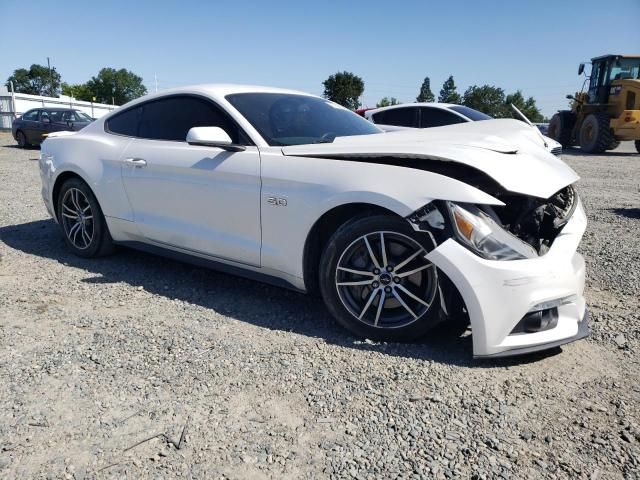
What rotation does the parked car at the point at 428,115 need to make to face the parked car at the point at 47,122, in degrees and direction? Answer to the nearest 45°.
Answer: approximately 135° to its right

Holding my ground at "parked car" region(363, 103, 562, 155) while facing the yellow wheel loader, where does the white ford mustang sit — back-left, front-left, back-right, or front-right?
back-right

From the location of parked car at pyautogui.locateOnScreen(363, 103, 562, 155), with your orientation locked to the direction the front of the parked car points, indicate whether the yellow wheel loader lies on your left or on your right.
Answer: on your left

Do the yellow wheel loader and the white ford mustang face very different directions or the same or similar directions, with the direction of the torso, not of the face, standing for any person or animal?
very different directions

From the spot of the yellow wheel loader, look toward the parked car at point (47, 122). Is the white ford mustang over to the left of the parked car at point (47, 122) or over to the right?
left

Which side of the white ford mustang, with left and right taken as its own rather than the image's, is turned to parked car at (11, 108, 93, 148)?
back

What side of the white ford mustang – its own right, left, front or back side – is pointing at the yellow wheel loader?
left

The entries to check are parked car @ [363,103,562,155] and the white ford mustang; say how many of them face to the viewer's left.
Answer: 0

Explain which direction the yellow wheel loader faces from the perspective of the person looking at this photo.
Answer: facing away from the viewer and to the left of the viewer

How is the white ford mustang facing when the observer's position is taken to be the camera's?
facing the viewer and to the right of the viewer

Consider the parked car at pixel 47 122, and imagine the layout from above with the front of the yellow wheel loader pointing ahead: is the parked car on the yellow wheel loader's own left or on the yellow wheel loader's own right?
on the yellow wheel loader's own left
